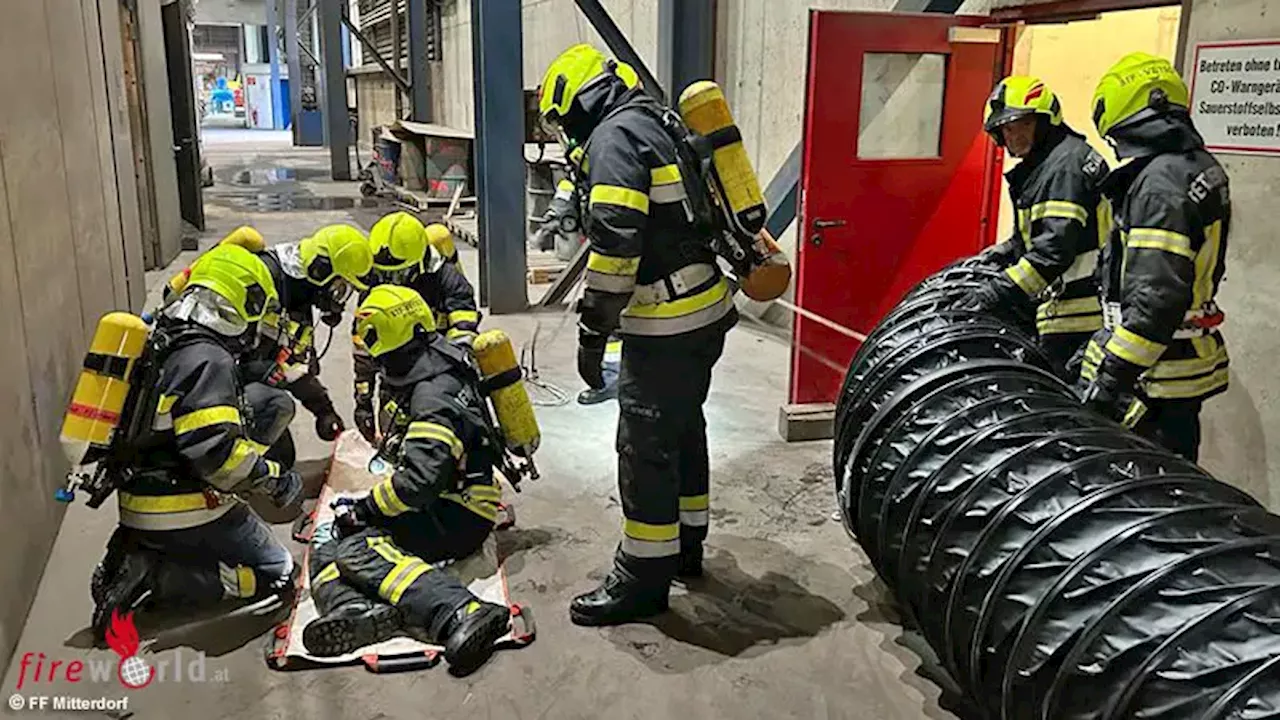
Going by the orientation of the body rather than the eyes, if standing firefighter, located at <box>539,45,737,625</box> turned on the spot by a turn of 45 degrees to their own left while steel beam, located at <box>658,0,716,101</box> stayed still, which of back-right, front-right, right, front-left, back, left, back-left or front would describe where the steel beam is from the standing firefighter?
back-right

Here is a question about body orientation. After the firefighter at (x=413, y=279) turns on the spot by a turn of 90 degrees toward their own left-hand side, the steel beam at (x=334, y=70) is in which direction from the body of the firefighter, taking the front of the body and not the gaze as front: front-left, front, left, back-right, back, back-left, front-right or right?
back-left

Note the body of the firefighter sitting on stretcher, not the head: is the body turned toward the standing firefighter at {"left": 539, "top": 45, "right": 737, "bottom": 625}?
no

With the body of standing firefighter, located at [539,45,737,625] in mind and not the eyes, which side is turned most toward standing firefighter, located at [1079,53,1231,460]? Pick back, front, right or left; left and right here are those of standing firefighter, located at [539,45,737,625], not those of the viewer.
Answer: back

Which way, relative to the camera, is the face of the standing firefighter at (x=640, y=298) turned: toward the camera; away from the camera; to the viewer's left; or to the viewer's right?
to the viewer's left

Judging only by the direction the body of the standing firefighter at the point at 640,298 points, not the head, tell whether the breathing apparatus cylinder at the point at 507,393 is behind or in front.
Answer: in front

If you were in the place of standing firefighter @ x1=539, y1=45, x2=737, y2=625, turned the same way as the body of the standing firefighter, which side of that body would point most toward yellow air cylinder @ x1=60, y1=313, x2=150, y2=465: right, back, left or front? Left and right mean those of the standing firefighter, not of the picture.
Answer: front

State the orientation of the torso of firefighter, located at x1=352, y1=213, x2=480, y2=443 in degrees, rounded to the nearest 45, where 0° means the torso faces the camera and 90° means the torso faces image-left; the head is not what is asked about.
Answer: approximately 45°

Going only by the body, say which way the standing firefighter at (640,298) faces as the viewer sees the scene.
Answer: to the viewer's left

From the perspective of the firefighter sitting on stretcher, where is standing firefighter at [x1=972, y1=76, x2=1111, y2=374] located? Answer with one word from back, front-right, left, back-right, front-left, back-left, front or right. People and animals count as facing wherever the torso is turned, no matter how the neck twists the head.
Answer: back

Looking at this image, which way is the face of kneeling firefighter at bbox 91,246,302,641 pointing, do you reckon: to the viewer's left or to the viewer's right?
to the viewer's right

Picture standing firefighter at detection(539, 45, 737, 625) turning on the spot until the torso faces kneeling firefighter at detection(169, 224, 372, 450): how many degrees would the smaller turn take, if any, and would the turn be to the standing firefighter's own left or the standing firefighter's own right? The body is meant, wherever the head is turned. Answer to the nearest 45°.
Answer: approximately 45° to the standing firefighter's own right

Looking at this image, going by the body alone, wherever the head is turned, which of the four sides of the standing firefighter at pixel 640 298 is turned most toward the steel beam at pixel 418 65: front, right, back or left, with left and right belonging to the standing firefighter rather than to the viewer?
right

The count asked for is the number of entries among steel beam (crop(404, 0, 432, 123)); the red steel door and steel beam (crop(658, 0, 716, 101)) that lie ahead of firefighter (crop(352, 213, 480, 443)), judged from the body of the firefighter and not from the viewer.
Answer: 0

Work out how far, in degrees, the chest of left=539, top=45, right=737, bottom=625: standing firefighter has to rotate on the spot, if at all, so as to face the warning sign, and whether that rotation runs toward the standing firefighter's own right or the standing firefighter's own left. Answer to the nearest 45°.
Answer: approximately 180°
